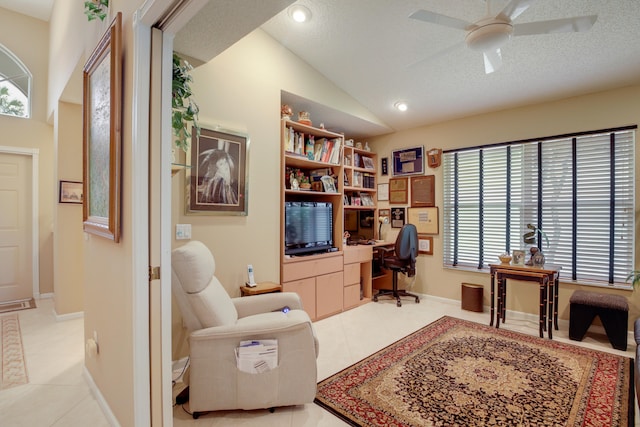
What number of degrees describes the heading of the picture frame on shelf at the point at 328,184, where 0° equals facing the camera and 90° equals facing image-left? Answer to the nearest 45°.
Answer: approximately 315°

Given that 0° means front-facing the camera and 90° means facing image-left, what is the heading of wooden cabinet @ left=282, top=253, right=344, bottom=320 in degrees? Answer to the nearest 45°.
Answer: approximately 315°

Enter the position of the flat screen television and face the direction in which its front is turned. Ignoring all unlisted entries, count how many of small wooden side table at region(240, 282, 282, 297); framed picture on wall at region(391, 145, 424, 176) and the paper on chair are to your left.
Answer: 1

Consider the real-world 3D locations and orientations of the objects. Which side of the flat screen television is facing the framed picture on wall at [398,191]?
left

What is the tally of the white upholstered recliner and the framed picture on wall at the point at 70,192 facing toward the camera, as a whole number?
1

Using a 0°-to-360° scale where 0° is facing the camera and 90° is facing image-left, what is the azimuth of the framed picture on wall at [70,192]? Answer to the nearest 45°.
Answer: approximately 0°

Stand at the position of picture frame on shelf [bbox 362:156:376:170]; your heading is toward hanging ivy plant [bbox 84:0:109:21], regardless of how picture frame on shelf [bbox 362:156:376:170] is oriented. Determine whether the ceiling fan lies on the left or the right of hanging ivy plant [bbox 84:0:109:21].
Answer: left

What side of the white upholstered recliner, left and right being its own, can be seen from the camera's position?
right

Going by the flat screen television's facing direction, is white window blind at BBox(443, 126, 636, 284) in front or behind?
in front
